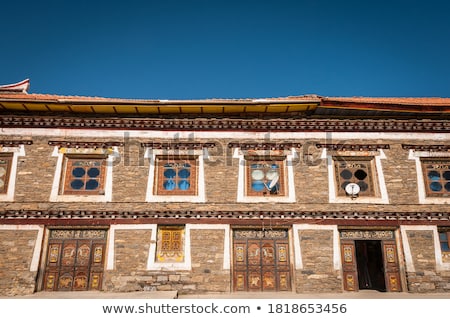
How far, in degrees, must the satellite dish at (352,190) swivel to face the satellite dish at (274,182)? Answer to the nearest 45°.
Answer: approximately 90° to its right
